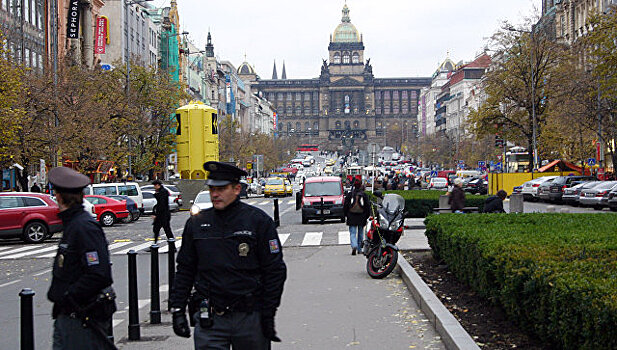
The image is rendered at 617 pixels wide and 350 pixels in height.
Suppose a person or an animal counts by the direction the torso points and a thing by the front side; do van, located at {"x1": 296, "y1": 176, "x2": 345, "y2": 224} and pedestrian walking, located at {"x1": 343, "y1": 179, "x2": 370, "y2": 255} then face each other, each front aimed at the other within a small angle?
yes

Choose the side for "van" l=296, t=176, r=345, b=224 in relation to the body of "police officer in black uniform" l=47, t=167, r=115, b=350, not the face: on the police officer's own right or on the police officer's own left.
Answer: on the police officer's own right

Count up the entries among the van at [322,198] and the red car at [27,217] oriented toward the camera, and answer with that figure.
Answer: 1

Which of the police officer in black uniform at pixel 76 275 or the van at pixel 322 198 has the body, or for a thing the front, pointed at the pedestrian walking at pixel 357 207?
the van

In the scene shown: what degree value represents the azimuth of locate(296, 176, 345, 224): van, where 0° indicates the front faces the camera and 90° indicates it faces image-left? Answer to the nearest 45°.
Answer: approximately 0°

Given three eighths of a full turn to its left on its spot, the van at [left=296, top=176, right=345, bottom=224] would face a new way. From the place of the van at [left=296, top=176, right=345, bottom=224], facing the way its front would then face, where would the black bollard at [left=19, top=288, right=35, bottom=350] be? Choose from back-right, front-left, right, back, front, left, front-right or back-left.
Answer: back-right

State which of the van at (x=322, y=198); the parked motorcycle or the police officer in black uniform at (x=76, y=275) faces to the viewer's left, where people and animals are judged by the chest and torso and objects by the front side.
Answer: the police officer in black uniform

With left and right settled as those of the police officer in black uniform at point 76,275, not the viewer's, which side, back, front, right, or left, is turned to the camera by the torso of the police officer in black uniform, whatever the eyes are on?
left

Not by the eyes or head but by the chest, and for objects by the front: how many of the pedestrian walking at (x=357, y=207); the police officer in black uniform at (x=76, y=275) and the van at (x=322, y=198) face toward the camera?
1

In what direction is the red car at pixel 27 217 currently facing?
to the viewer's left

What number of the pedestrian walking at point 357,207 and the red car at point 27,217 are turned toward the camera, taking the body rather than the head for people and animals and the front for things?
0

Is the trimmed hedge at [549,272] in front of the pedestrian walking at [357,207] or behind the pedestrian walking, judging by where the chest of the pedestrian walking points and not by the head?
behind

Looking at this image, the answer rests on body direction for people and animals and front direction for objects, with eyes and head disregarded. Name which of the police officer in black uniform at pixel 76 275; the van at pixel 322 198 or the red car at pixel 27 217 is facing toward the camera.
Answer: the van

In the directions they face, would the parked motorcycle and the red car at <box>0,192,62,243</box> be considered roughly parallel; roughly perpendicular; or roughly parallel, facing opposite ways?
roughly perpendicular

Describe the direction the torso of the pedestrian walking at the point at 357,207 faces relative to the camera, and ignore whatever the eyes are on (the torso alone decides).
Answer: away from the camera

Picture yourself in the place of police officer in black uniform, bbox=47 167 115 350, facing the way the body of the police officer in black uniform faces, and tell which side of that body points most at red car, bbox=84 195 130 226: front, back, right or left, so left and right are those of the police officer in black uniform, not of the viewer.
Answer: right
